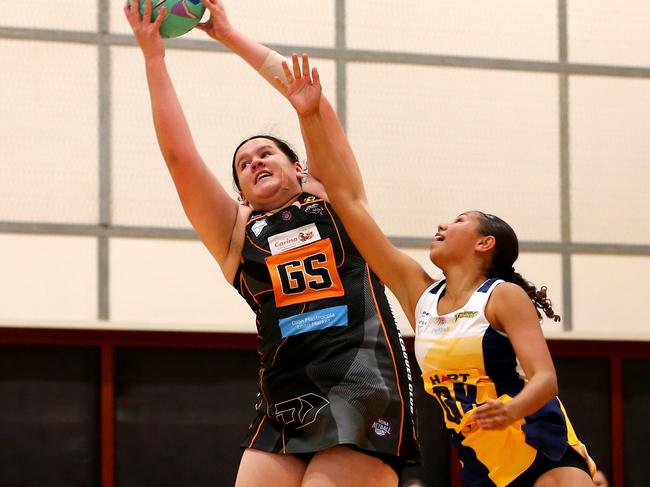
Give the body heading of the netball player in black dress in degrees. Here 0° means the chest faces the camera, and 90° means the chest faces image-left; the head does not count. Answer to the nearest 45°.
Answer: approximately 0°
